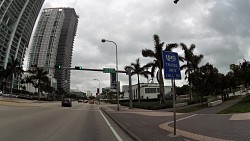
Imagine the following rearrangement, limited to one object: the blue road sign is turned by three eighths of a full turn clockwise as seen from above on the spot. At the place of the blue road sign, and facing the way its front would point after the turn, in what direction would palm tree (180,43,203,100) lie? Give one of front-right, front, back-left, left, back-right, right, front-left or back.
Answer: front-right

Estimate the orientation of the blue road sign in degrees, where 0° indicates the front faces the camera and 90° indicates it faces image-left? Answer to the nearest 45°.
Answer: approximately 0°
